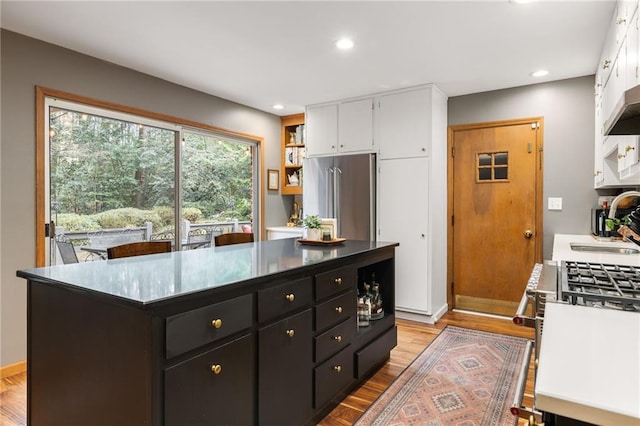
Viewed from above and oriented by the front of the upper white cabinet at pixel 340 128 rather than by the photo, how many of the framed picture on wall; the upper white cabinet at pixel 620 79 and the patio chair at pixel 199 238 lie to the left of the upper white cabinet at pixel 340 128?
1

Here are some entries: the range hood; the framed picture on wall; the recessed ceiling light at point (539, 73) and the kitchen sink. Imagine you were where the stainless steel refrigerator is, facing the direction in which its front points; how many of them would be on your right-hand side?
1

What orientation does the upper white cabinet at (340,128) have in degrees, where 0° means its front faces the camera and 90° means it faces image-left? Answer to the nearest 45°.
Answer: approximately 45°

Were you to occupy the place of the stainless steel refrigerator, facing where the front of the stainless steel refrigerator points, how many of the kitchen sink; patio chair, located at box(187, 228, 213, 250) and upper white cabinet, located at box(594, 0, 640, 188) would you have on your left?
2

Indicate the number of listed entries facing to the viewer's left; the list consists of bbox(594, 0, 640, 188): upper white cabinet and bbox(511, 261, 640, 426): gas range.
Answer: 2

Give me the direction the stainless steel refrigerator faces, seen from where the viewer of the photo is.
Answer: facing the viewer and to the left of the viewer

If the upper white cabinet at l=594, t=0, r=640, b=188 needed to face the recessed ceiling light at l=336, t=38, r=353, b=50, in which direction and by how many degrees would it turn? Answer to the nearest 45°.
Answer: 0° — it already faces it

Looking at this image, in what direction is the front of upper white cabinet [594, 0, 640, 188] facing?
to the viewer's left

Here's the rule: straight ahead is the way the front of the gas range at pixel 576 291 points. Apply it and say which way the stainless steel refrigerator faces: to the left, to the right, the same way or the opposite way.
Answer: to the left

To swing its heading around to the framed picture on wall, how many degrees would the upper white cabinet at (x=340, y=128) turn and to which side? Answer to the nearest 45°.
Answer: approximately 90° to its right

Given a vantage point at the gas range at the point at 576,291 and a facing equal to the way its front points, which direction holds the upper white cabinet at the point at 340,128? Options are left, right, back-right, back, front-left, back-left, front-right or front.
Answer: front-right

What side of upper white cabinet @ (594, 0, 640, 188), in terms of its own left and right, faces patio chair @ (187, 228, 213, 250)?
front

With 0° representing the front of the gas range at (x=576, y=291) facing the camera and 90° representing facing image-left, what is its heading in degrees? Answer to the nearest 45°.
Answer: approximately 90°

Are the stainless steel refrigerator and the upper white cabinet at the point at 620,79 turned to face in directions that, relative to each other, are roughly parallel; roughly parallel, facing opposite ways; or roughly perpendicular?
roughly perpendicular
